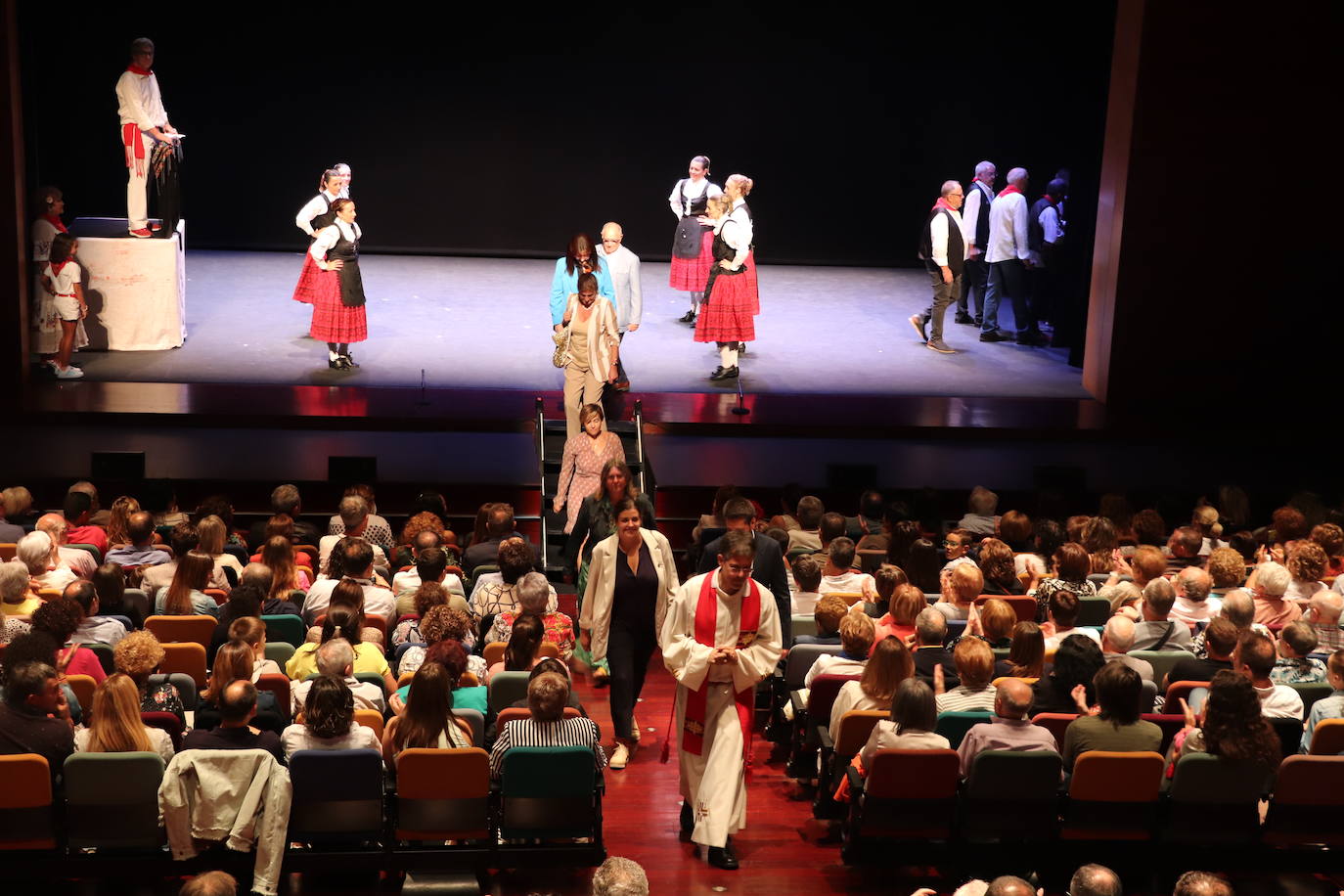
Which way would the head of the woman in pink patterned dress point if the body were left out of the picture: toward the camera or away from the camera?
toward the camera

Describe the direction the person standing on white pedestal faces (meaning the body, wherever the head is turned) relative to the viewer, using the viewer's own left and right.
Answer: facing the viewer and to the right of the viewer

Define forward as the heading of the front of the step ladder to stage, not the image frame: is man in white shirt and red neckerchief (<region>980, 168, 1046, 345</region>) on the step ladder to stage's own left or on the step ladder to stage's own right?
on the step ladder to stage's own left

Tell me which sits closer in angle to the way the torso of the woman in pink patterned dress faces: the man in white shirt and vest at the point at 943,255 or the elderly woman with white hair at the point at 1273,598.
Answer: the elderly woman with white hair

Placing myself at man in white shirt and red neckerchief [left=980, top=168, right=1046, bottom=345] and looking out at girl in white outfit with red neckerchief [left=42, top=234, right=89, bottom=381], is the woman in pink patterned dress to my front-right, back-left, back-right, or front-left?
front-left

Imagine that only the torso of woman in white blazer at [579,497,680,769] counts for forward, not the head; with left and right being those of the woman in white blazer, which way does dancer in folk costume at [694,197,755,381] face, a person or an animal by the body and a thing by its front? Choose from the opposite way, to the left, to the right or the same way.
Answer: to the right

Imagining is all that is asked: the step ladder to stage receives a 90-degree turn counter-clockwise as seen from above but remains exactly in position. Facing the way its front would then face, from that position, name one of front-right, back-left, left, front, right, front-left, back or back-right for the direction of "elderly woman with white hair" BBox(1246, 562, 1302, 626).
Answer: front-right

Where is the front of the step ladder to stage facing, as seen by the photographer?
facing the viewer

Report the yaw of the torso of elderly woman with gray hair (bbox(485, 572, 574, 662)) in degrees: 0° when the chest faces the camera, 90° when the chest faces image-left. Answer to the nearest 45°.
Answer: approximately 180°

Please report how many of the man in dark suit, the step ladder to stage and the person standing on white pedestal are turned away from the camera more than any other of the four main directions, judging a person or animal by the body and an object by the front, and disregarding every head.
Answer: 0

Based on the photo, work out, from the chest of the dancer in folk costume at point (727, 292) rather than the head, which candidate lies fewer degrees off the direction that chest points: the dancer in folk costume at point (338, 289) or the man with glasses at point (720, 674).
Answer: the dancer in folk costume
